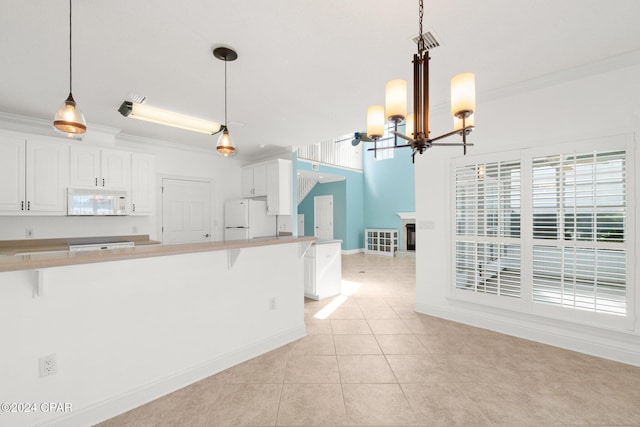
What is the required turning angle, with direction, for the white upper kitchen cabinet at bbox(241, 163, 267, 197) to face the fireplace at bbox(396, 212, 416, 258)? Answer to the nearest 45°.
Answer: approximately 180°

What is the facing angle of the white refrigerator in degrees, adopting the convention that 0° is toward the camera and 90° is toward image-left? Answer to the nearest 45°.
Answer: approximately 45°

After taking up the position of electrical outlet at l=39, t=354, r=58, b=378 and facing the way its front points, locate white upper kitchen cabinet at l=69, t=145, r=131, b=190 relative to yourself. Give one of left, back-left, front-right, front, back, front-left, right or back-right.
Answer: back-left

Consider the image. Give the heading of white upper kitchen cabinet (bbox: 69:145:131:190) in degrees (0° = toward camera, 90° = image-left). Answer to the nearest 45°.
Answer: approximately 315°

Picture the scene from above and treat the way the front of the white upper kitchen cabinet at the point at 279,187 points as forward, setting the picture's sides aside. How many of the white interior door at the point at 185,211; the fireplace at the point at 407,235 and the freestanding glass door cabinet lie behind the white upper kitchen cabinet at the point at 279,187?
2
